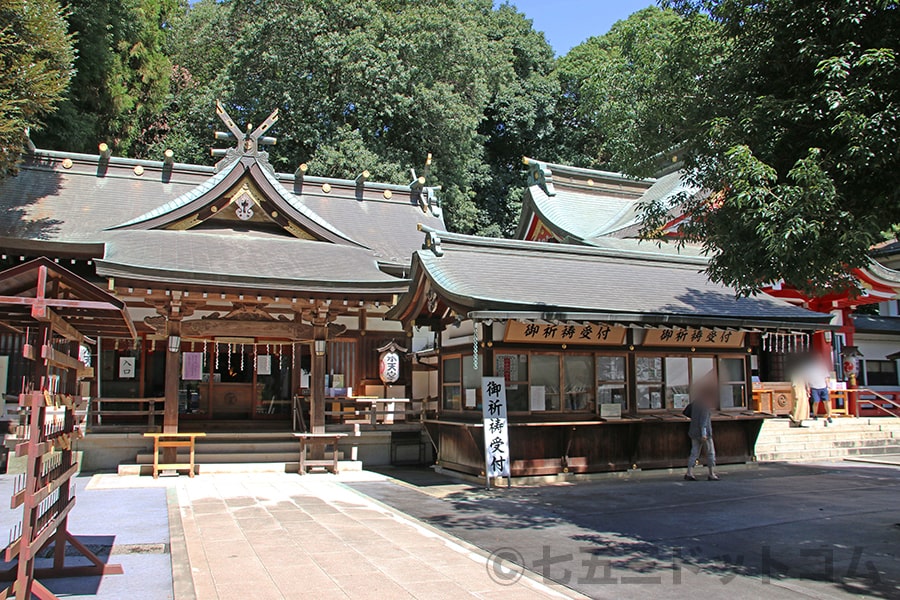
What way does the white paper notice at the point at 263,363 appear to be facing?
toward the camera

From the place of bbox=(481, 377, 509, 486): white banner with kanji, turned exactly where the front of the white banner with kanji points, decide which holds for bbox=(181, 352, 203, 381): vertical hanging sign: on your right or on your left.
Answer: on your right

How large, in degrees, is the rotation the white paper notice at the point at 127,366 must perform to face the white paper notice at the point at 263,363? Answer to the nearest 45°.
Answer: approximately 90° to its left

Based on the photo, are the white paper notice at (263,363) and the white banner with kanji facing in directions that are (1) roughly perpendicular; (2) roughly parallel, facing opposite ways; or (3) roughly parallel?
roughly parallel

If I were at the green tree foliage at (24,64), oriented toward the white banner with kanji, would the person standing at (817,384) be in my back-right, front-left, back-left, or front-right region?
front-left

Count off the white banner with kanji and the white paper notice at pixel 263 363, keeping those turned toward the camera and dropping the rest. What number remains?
2

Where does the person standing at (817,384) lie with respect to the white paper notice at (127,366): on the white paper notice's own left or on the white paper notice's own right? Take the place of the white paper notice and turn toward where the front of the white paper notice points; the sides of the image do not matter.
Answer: on the white paper notice's own left

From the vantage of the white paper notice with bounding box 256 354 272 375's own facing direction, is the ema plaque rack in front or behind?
in front

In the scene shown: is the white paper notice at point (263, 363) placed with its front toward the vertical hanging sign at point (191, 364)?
no

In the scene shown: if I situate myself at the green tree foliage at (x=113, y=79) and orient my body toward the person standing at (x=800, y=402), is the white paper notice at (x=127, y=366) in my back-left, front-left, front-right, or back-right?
front-right

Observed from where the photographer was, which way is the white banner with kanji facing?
facing the viewer

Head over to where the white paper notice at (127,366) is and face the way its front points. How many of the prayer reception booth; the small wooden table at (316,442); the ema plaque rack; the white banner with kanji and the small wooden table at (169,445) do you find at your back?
0

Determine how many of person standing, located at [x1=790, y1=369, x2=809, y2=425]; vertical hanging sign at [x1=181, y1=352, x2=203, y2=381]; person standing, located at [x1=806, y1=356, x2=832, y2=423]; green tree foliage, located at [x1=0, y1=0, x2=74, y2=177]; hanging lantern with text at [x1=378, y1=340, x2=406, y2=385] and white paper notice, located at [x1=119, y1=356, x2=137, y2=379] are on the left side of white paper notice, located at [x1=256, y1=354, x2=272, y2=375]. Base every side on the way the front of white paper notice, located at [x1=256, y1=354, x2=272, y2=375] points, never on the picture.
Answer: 3

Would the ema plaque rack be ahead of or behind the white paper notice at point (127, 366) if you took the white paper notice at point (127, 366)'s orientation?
ahead

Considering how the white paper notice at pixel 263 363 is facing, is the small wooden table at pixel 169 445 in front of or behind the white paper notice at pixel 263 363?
in front

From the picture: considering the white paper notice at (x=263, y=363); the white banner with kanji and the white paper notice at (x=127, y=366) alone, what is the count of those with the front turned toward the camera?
3

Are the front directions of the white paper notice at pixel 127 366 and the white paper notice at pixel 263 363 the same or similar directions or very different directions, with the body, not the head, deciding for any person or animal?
same or similar directions

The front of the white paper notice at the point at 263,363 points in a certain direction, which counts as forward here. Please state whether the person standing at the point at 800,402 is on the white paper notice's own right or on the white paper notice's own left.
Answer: on the white paper notice's own left
